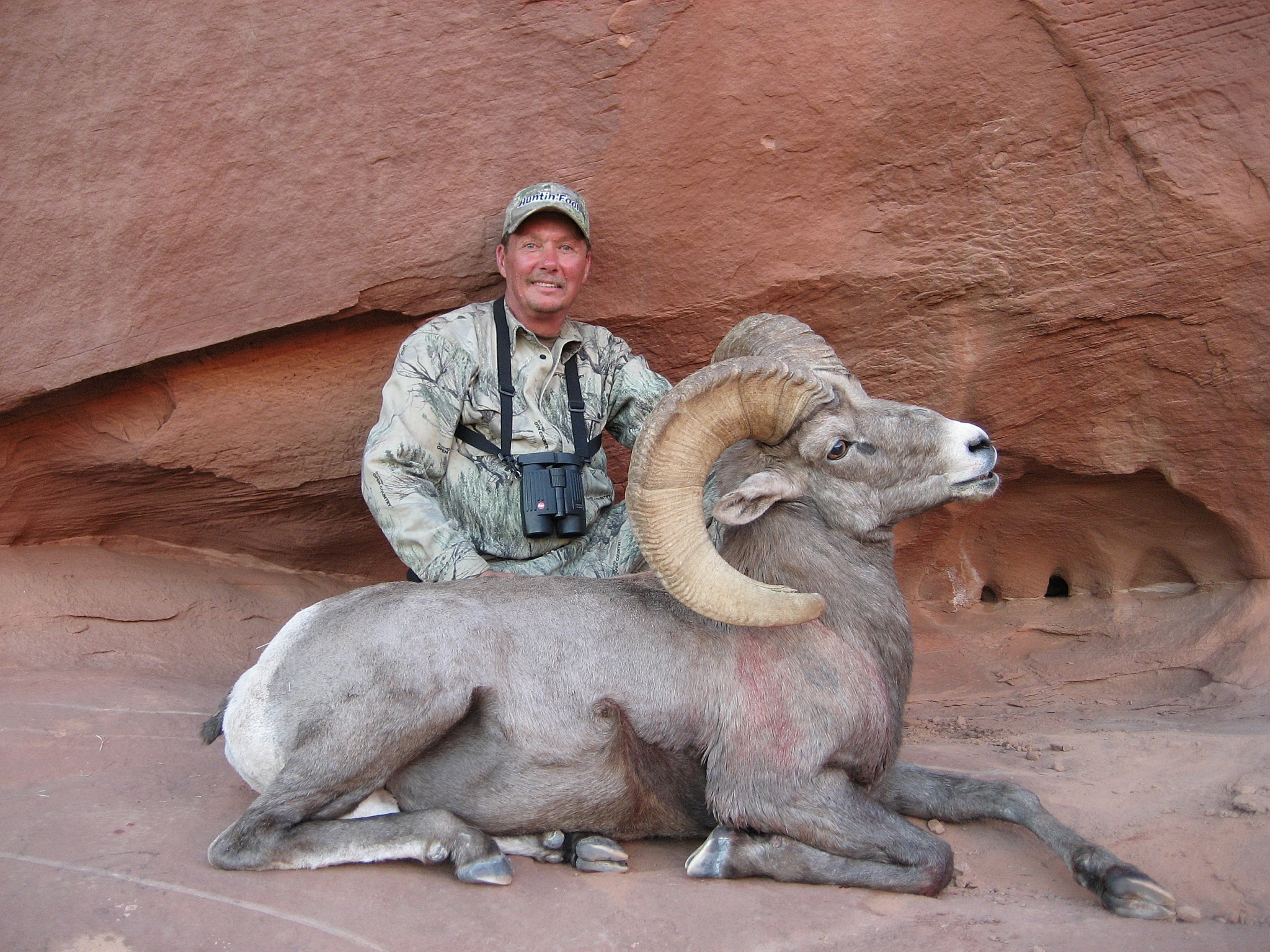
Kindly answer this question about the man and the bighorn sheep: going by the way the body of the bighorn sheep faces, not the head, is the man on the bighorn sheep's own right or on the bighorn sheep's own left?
on the bighorn sheep's own left

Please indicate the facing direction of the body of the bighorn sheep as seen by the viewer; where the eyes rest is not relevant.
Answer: to the viewer's right
